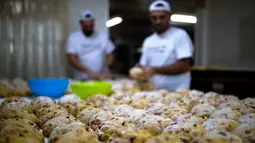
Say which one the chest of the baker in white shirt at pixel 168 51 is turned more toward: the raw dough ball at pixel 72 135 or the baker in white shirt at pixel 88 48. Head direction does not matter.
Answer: the raw dough ball

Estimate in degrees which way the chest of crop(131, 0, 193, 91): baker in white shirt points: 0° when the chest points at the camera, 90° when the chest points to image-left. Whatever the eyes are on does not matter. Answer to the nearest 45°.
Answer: approximately 45°

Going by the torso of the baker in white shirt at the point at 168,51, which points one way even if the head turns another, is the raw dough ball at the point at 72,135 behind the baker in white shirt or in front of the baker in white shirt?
in front

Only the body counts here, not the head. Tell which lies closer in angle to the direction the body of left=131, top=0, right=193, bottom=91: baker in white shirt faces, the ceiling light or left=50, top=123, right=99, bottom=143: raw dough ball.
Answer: the raw dough ball

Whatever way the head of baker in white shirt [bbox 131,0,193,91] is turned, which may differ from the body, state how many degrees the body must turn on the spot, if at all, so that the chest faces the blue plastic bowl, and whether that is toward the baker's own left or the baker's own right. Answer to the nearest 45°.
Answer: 0° — they already face it

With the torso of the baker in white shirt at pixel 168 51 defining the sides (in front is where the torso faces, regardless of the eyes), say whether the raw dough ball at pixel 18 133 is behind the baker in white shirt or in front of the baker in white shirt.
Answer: in front

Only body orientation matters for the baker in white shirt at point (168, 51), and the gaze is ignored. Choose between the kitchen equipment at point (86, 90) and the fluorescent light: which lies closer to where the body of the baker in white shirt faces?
the kitchen equipment

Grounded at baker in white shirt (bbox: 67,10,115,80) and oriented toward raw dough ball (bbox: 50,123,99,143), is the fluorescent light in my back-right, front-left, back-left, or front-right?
back-left

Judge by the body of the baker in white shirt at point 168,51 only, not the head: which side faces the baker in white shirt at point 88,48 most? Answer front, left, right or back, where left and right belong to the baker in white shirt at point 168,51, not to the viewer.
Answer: right

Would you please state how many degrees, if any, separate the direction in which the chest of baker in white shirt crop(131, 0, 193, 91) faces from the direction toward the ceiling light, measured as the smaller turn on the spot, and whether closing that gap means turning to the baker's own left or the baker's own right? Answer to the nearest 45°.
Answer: approximately 135° to the baker's own right
